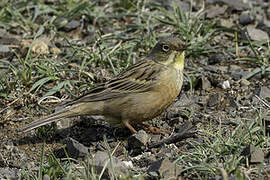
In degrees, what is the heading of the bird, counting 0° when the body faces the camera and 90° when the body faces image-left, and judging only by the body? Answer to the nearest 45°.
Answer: approximately 270°

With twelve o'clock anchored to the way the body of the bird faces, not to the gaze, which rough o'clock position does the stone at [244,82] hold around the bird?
The stone is roughly at 11 o'clock from the bird.

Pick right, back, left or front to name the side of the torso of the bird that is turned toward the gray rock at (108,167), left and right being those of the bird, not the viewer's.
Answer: right

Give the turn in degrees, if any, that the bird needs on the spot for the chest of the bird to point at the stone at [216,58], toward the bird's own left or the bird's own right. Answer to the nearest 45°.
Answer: approximately 45° to the bird's own left

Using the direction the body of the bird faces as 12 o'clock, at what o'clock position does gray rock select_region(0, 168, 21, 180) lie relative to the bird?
The gray rock is roughly at 5 o'clock from the bird.

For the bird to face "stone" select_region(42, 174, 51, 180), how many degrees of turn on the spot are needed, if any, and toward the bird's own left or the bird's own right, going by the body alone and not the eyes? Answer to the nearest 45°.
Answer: approximately 135° to the bird's own right

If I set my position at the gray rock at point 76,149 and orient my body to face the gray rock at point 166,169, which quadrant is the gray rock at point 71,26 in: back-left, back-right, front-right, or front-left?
back-left

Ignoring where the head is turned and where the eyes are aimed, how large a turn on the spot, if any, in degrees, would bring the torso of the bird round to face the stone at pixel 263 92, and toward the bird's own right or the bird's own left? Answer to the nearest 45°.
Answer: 0° — it already faces it
